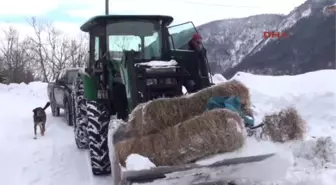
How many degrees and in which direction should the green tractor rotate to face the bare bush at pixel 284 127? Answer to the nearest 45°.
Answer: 0° — it already faces it

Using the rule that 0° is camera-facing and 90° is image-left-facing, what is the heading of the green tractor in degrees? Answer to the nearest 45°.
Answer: approximately 315°
